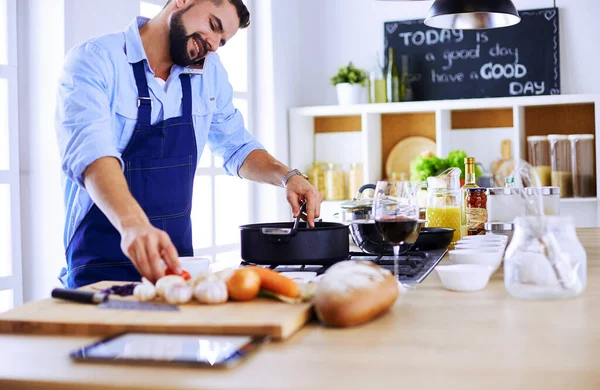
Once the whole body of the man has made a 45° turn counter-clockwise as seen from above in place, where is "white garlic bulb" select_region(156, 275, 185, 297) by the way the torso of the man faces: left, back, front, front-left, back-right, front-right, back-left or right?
right

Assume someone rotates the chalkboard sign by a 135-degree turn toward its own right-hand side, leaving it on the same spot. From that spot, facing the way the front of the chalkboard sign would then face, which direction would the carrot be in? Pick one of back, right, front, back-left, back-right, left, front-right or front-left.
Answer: back-left

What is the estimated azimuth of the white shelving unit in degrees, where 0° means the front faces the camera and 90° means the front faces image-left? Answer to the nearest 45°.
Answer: approximately 0°

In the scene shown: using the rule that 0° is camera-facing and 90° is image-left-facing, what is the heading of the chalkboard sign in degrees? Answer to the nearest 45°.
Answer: approximately 0°

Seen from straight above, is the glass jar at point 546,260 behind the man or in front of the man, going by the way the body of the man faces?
in front

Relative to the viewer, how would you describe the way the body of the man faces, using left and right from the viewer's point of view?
facing the viewer and to the right of the viewer

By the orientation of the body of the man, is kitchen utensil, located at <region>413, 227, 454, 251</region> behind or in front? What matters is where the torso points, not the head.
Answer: in front

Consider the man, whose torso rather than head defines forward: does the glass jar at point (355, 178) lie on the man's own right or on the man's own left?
on the man's own left

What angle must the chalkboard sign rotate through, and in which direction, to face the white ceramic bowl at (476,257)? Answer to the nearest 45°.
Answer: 0° — it already faces it

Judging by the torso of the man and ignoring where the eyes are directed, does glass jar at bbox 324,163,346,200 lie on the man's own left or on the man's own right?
on the man's own left

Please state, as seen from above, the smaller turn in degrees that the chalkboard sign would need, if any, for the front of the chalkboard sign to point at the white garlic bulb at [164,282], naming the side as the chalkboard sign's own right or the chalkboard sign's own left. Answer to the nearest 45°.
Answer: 0° — it already faces it

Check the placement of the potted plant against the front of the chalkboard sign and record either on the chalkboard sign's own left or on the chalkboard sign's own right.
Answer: on the chalkboard sign's own right

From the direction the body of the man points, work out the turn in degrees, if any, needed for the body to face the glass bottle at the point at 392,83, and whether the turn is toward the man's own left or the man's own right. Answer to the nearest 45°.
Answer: approximately 90° to the man's own left

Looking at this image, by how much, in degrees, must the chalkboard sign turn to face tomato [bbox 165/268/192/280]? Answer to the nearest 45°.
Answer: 0° — it already faces it

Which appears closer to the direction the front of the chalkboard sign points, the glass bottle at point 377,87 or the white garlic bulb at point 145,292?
the white garlic bulb
